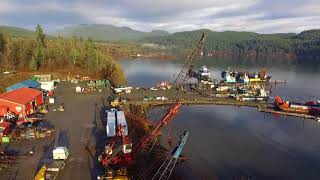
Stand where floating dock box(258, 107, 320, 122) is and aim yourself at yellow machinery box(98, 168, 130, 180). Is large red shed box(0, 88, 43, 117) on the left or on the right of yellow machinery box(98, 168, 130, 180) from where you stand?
right

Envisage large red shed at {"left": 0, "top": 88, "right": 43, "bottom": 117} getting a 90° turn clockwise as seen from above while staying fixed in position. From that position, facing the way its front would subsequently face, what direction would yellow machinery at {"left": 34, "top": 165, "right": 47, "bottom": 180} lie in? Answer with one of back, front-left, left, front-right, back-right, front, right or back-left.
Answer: front-left

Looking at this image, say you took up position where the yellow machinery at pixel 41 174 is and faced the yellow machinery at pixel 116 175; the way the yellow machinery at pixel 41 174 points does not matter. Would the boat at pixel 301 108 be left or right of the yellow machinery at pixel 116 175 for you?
left

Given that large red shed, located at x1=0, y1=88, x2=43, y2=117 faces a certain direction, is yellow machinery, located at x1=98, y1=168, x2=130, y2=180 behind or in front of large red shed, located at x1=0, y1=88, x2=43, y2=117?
in front

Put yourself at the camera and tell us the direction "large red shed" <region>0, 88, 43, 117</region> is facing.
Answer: facing the viewer and to the right of the viewer

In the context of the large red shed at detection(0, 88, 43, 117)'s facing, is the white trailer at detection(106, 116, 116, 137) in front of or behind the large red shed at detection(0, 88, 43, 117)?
in front

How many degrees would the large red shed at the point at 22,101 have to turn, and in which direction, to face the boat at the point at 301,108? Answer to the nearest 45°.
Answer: approximately 45° to its left
